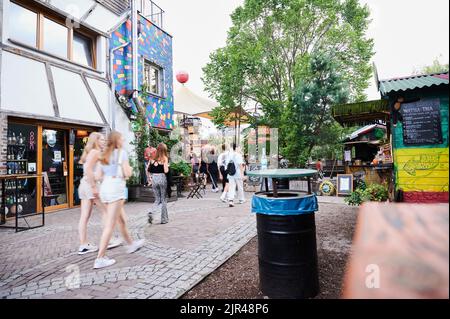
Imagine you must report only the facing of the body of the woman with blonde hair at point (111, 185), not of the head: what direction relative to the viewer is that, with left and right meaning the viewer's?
facing away from the viewer and to the right of the viewer

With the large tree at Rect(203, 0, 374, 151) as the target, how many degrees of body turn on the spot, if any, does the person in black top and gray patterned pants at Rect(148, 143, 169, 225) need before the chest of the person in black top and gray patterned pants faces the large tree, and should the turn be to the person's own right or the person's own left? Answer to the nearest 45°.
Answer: approximately 45° to the person's own right

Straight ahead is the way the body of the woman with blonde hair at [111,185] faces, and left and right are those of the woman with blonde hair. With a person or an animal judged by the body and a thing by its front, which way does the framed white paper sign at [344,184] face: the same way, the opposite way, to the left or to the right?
the opposite way

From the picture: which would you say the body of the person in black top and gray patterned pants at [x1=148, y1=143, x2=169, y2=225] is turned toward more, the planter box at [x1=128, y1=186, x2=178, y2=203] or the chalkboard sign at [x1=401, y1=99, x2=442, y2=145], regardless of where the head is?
the planter box

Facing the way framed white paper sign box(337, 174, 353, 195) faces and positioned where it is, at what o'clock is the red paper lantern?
The red paper lantern is roughly at 4 o'clock from the framed white paper sign.

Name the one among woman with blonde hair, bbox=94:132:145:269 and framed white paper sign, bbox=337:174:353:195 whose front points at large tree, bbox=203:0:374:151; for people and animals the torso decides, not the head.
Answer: the woman with blonde hair

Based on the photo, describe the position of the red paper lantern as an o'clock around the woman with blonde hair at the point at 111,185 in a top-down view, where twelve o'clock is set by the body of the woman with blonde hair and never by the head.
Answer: The red paper lantern is roughly at 11 o'clock from the woman with blonde hair.

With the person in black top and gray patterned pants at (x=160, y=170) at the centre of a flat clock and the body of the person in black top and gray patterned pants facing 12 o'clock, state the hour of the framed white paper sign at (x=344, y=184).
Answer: The framed white paper sign is roughly at 2 o'clock from the person in black top and gray patterned pants.

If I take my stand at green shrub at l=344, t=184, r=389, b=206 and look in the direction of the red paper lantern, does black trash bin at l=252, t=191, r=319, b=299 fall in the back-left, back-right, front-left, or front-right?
back-left

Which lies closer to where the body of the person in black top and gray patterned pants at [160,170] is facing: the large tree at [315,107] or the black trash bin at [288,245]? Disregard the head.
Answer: the large tree

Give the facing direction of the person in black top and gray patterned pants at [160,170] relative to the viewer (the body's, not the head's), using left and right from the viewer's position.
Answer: facing away from the viewer

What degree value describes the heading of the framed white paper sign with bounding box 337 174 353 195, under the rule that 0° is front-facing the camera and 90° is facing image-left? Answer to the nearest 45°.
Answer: approximately 0°
